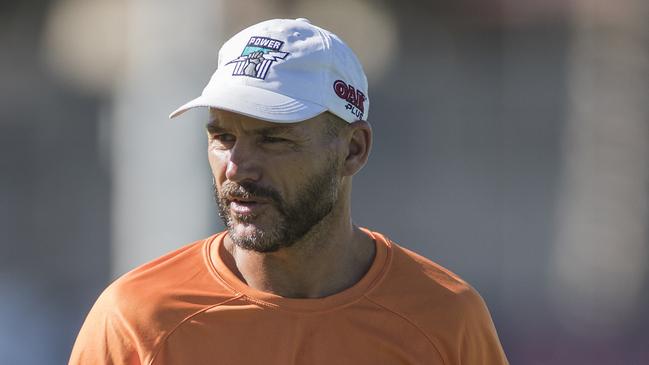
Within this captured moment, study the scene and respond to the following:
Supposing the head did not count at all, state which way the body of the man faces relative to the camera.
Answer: toward the camera

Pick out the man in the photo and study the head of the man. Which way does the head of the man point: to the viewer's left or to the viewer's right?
to the viewer's left
